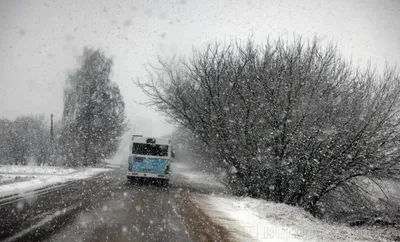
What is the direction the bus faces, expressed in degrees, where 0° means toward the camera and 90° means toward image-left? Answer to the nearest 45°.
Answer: approximately 180°

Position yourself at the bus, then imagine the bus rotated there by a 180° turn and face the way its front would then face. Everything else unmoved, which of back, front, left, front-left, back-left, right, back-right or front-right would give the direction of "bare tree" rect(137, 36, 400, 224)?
front-left
